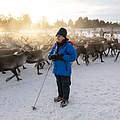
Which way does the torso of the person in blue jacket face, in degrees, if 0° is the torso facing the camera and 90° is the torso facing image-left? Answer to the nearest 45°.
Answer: approximately 45°
